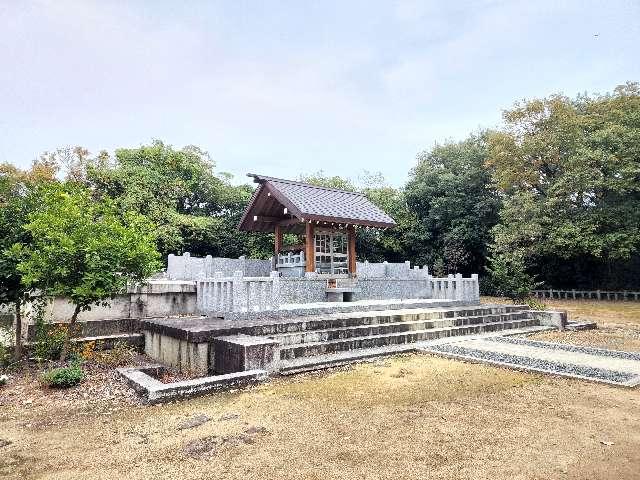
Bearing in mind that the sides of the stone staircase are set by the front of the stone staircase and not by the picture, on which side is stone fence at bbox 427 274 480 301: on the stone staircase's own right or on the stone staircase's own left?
on the stone staircase's own left

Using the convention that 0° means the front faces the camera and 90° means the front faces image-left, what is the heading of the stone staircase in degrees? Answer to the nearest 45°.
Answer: approximately 315°

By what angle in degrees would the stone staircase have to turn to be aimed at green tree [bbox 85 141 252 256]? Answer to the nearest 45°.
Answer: approximately 180°

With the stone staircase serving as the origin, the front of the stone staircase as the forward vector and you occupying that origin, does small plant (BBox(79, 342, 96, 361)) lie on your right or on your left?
on your right

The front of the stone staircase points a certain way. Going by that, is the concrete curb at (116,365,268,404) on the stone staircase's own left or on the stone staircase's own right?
on the stone staircase's own right

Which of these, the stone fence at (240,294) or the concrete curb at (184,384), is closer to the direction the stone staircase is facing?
the concrete curb

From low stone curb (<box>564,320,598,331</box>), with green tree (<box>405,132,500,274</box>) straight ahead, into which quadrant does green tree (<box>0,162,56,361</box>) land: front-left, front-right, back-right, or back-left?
back-left

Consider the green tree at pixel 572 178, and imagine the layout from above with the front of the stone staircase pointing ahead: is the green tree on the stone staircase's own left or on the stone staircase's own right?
on the stone staircase's own left

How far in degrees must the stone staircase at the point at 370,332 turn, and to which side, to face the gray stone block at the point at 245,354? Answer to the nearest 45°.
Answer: approximately 90° to its right
